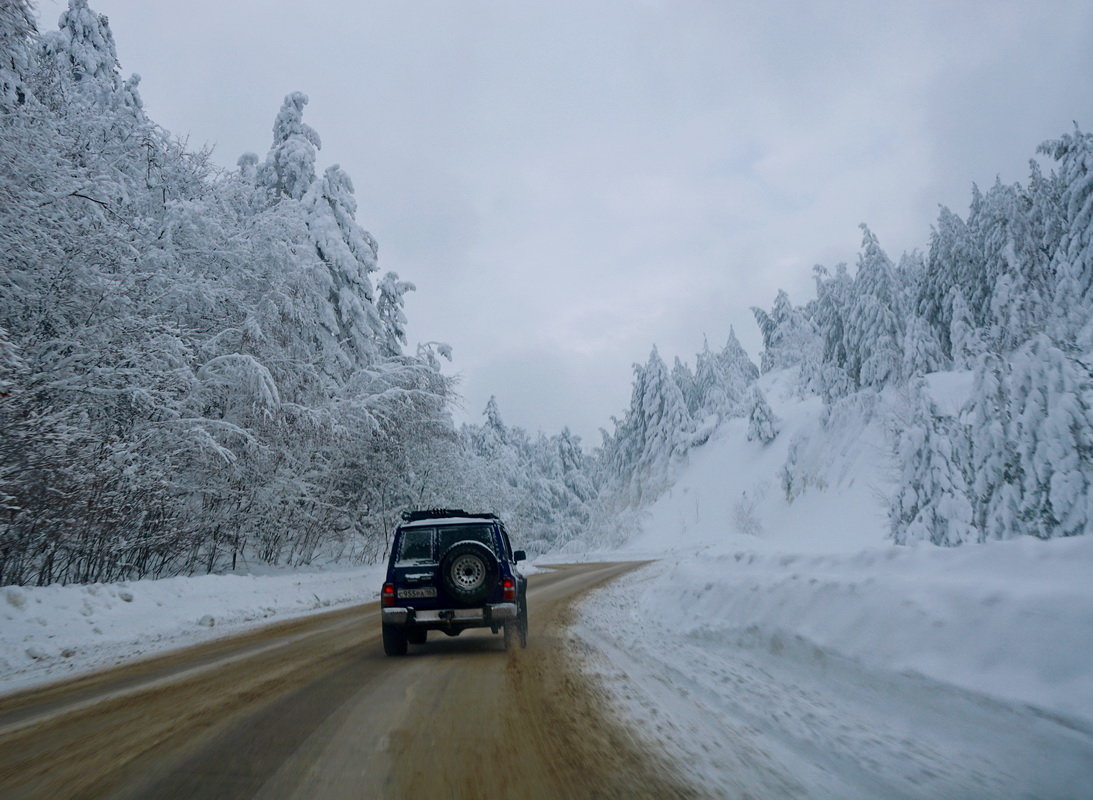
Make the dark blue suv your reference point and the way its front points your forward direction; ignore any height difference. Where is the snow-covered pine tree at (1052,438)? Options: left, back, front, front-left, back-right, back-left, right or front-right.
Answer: right

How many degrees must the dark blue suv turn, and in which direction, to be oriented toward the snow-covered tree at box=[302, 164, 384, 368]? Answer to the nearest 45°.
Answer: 0° — it already faces it

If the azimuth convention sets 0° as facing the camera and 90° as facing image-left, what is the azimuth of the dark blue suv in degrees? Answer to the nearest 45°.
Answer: approximately 180°

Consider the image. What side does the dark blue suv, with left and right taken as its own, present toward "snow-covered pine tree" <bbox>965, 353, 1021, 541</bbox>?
right

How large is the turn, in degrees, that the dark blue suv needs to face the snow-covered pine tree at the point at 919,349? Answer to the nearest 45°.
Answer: approximately 45° to its right
